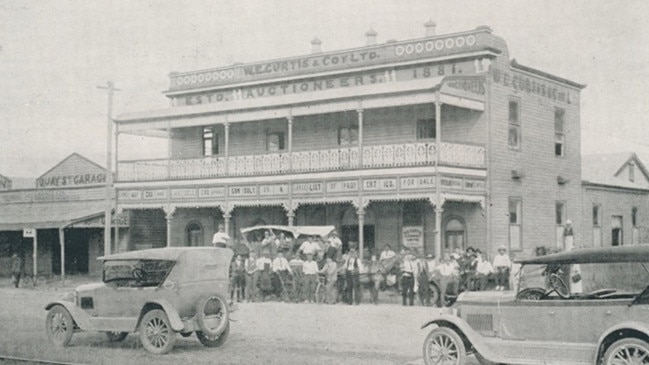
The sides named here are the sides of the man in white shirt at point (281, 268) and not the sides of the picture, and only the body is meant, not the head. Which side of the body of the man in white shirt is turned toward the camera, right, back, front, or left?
front

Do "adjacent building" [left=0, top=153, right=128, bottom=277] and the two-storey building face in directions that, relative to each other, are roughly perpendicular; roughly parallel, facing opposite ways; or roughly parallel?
roughly parallel

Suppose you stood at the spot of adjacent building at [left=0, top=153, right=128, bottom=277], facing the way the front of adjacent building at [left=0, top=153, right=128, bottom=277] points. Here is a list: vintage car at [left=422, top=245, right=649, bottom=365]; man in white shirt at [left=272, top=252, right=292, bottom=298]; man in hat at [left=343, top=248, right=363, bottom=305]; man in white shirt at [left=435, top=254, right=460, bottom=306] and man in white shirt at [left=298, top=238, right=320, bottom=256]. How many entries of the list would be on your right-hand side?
0

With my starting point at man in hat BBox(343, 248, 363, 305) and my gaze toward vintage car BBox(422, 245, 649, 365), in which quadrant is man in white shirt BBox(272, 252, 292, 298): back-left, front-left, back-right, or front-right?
back-right

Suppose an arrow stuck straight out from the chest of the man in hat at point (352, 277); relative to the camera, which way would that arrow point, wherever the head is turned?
toward the camera

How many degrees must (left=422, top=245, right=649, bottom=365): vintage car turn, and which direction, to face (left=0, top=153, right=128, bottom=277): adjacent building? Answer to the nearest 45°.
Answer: approximately 45° to its right

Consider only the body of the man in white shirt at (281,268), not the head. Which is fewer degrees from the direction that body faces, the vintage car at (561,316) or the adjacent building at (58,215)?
the vintage car

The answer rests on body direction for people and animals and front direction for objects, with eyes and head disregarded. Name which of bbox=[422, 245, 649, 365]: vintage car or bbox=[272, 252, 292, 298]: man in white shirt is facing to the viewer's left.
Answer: the vintage car

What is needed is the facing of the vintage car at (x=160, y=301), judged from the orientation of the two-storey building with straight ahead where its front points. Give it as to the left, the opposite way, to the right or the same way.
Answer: to the right

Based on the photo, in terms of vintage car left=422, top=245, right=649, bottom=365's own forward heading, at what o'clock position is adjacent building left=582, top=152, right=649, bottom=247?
The adjacent building is roughly at 3 o'clock from the vintage car.

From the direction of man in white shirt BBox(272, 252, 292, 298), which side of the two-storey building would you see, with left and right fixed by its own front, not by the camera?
front

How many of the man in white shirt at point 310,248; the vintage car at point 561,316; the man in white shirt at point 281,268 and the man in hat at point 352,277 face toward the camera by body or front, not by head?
3

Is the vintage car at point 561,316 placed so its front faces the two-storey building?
no

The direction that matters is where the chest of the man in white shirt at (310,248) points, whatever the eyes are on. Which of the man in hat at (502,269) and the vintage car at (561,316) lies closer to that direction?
the vintage car

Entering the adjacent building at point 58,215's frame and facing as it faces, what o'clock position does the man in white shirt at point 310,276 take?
The man in white shirt is roughly at 10 o'clock from the adjacent building.

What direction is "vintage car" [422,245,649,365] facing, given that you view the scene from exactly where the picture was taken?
facing to the left of the viewer

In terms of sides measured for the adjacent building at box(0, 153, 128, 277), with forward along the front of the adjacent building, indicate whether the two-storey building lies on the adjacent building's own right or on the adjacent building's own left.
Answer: on the adjacent building's own left

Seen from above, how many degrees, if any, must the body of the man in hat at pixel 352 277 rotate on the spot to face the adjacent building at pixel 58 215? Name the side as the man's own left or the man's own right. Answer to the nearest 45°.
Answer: approximately 135° to the man's own right

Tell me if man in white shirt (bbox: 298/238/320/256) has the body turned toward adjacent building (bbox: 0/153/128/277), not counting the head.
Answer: no

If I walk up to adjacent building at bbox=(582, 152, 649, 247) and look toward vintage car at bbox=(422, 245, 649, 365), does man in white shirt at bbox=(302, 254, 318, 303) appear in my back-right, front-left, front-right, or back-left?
front-right

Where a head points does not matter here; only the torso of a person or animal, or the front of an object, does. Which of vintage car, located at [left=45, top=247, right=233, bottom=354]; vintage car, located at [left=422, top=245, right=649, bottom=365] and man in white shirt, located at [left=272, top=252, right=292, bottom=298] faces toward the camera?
the man in white shirt
